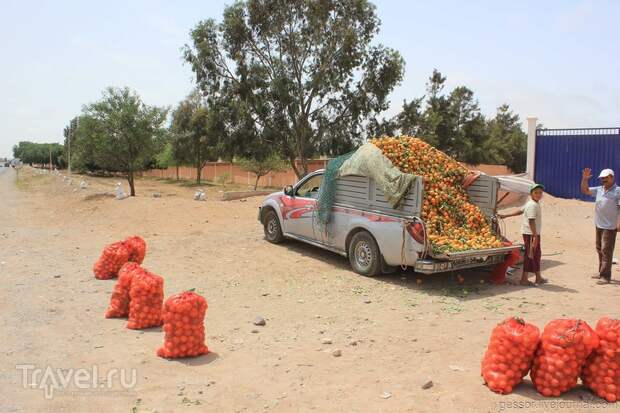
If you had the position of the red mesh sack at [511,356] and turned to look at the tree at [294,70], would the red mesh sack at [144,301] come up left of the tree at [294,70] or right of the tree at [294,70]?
left

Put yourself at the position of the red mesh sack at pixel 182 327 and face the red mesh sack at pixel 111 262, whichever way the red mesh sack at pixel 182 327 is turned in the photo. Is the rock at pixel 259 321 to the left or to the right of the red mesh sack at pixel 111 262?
right

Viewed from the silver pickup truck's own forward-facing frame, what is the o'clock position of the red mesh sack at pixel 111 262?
The red mesh sack is roughly at 10 o'clock from the silver pickup truck.

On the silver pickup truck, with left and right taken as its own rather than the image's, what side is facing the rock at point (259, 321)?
left

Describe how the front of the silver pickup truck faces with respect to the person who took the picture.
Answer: facing away from the viewer and to the left of the viewer

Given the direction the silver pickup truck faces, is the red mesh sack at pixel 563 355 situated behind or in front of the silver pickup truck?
behind

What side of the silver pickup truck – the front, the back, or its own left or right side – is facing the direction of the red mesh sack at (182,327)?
left

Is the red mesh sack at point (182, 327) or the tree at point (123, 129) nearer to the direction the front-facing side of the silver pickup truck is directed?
the tree

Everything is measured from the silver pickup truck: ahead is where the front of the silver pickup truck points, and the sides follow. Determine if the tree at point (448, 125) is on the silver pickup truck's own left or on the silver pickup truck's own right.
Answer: on the silver pickup truck's own right

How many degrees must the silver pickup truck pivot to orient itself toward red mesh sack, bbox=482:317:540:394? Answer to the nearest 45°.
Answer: approximately 135° to its left

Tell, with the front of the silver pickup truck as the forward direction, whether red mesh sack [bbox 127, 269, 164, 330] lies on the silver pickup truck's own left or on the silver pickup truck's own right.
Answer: on the silver pickup truck's own left

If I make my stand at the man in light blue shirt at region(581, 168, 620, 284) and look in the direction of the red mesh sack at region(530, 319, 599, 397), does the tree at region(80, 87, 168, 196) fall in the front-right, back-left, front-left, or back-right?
back-right
